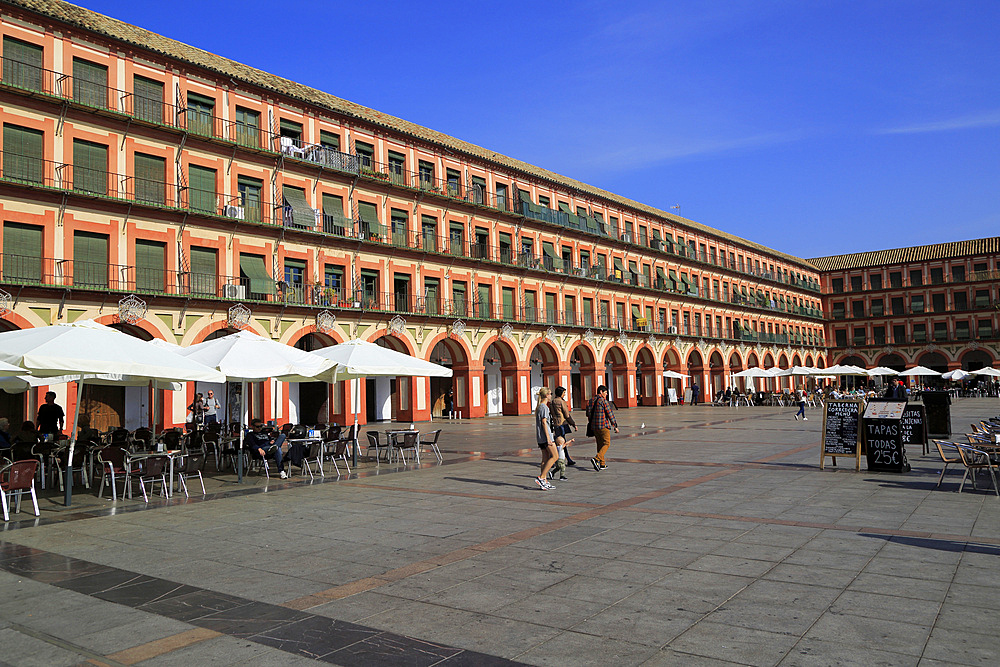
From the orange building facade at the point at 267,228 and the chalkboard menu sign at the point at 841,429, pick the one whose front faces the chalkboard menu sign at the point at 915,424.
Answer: the orange building facade

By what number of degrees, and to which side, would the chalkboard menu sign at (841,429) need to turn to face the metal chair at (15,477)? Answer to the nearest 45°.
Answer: approximately 45° to its right

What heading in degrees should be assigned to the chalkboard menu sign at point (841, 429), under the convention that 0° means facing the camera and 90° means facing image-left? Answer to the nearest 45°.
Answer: approximately 0°

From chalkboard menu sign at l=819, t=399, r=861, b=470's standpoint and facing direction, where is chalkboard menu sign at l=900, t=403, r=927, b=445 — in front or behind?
behind

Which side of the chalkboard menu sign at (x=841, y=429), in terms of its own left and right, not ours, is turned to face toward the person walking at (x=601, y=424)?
right

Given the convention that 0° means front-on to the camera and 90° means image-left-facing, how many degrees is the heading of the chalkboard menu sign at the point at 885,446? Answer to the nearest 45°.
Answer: approximately 0°

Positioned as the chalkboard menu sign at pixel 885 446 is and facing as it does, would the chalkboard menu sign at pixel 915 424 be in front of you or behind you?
behind

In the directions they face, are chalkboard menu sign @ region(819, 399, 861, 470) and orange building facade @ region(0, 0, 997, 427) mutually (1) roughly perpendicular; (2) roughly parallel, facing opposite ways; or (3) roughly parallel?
roughly perpendicular

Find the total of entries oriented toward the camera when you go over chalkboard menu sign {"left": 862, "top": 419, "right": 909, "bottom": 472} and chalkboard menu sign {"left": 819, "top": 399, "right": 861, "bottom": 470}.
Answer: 2

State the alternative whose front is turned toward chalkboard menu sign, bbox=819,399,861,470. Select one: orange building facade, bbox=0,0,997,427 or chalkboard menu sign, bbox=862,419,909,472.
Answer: the orange building facade
